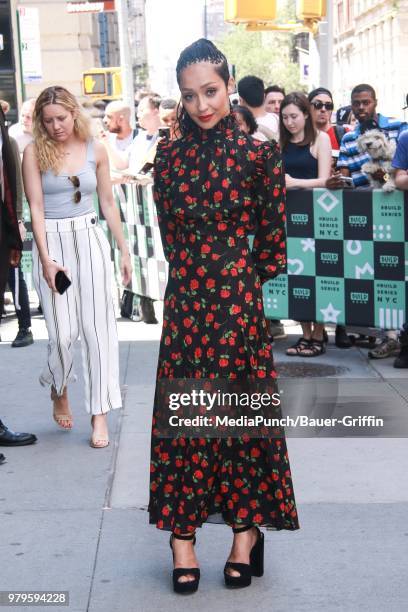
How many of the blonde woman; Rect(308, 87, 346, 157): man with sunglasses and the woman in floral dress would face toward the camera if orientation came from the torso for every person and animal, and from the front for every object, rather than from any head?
3

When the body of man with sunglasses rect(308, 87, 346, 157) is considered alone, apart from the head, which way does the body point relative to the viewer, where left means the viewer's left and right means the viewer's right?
facing the viewer

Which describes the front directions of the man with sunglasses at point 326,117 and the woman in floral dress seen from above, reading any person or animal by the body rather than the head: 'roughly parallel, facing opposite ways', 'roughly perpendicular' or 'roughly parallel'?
roughly parallel

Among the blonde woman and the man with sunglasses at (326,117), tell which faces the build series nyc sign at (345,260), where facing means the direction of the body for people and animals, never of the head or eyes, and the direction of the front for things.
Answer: the man with sunglasses

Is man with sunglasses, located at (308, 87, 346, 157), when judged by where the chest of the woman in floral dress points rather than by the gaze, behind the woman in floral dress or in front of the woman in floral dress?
behind

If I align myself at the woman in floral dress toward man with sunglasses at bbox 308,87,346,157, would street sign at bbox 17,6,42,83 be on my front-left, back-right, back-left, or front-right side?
front-left

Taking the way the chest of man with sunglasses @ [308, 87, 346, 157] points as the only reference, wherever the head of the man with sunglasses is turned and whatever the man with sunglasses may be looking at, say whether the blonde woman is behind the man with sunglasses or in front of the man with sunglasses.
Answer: in front

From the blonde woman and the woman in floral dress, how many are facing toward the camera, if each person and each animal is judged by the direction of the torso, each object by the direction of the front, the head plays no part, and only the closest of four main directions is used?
2

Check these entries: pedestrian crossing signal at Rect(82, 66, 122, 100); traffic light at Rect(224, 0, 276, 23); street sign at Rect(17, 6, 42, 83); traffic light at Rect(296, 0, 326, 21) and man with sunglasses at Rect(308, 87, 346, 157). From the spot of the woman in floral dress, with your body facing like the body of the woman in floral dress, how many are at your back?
5

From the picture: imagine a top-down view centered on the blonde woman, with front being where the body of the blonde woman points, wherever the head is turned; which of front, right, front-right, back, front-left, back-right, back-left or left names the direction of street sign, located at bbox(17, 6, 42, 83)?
back

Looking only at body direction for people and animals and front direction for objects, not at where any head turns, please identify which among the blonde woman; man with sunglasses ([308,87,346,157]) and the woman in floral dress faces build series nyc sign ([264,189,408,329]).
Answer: the man with sunglasses

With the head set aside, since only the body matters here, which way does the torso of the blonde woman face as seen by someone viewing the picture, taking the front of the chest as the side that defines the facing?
toward the camera

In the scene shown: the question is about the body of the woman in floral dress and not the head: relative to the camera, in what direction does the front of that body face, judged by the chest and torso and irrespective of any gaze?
toward the camera

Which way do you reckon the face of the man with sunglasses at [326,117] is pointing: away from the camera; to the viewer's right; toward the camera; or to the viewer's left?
toward the camera

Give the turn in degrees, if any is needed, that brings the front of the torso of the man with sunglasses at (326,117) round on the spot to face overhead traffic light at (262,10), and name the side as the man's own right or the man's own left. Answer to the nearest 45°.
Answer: approximately 180°

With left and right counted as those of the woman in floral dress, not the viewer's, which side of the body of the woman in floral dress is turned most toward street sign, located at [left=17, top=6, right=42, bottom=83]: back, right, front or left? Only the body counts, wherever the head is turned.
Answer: back

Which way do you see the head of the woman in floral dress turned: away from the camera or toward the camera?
toward the camera

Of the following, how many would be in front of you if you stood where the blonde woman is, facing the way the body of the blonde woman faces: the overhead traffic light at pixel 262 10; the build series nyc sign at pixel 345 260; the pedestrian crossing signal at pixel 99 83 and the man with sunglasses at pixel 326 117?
0

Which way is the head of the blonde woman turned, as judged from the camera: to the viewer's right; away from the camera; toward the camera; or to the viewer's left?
toward the camera
